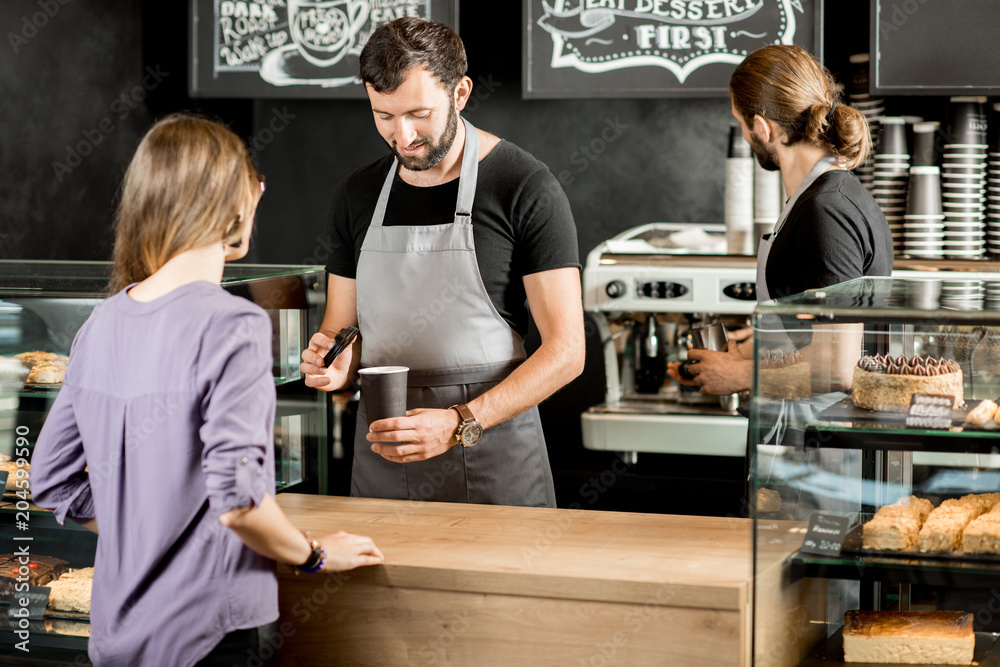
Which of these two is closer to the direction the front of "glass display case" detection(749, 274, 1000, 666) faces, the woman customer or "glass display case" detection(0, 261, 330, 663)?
the woman customer

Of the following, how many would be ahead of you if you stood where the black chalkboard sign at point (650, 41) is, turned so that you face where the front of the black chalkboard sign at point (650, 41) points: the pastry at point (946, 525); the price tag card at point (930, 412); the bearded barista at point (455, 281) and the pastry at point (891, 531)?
4

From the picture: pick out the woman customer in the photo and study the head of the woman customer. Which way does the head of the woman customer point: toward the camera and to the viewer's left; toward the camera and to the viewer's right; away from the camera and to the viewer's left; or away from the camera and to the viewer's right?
away from the camera and to the viewer's right

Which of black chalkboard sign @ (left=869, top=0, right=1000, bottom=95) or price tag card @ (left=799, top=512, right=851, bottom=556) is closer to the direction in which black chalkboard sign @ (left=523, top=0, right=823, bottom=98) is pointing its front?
the price tag card

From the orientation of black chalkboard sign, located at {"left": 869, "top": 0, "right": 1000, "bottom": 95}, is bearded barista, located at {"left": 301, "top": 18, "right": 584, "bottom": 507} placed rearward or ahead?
ahead

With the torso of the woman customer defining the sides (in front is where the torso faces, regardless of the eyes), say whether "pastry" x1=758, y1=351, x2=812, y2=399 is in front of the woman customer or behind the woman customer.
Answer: in front

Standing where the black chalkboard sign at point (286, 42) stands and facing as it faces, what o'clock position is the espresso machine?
The espresso machine is roughly at 10 o'clock from the black chalkboard sign.

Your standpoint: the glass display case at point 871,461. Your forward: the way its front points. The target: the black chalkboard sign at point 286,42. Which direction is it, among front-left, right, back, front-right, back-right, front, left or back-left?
back-right

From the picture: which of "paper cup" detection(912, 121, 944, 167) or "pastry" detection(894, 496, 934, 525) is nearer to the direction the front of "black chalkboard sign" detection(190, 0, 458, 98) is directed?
the pastry

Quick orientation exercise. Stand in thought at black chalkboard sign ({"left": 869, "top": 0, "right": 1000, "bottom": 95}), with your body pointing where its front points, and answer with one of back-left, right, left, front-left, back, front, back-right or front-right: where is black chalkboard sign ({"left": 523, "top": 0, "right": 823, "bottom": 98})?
right
